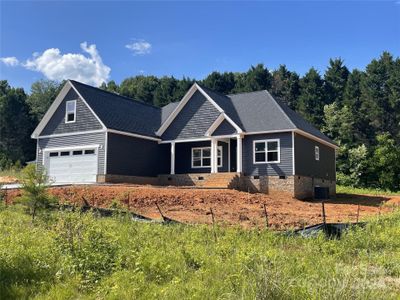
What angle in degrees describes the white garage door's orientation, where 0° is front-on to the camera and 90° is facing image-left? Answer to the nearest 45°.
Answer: approximately 45°

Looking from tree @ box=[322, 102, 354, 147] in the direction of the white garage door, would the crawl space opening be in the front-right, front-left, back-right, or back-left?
front-left

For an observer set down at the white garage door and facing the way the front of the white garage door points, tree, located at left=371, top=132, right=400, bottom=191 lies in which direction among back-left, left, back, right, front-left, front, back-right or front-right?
back-left

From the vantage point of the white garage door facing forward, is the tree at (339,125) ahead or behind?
behind

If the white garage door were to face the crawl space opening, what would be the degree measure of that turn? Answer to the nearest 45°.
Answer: approximately 135° to its left
